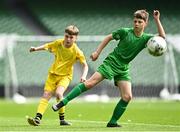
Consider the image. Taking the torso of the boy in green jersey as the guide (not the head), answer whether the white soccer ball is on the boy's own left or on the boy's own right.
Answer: on the boy's own left

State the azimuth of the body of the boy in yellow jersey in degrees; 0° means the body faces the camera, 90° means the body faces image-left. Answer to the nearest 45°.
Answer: approximately 0°

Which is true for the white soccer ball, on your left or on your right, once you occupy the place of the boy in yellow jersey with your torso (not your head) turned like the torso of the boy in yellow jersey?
on your left
